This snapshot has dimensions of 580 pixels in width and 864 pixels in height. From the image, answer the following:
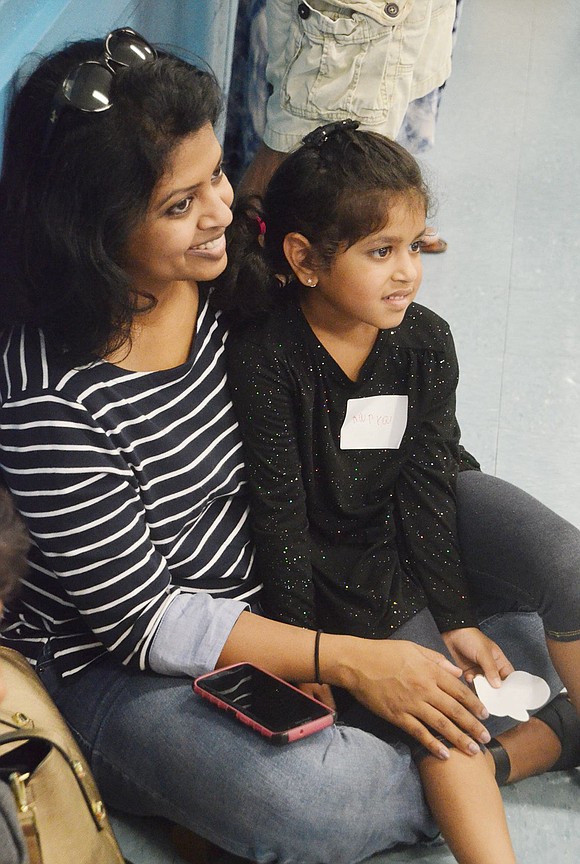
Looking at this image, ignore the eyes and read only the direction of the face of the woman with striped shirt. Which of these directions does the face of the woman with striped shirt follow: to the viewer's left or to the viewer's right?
to the viewer's right

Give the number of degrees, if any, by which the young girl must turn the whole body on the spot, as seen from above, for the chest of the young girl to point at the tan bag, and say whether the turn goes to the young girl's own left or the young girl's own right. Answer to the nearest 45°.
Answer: approximately 90° to the young girl's own right

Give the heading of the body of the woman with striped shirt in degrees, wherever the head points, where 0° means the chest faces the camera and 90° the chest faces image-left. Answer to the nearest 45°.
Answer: approximately 315°
